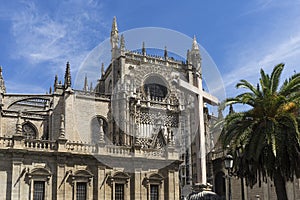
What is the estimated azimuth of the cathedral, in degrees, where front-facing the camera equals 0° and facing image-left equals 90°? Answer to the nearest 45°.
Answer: approximately 315°

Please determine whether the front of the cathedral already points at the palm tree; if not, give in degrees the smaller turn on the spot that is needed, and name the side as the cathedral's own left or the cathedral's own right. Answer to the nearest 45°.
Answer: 0° — it already faces it
